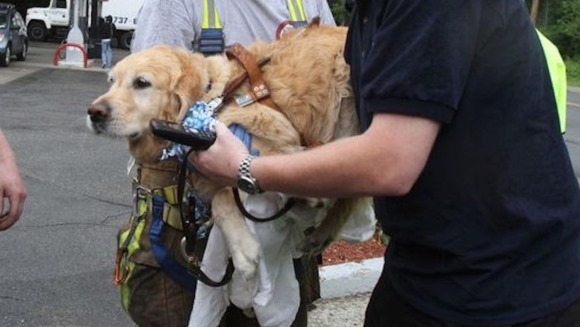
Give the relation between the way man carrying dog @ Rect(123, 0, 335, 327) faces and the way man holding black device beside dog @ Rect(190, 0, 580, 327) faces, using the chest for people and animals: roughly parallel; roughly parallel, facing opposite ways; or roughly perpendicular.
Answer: roughly perpendicular

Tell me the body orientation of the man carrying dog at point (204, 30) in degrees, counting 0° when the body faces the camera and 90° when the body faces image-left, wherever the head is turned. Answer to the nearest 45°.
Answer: approximately 0°

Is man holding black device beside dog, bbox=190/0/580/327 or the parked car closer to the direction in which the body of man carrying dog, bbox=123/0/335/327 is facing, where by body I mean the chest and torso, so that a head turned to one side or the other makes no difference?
the man holding black device beside dog

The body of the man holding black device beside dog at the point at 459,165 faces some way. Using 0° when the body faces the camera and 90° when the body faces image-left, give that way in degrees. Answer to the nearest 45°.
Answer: approximately 90°

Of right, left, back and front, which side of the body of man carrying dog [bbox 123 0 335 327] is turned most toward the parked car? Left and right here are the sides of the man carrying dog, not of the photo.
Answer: back

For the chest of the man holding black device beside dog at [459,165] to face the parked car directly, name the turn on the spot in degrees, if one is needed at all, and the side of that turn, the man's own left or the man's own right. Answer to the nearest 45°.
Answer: approximately 45° to the man's own right

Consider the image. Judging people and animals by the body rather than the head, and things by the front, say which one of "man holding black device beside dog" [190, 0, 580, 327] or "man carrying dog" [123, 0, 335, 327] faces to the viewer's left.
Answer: "man holding black device beside dog" [190, 0, 580, 327]

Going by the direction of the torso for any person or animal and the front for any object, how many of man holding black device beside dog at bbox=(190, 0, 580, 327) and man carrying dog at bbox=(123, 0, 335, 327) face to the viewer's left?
1
